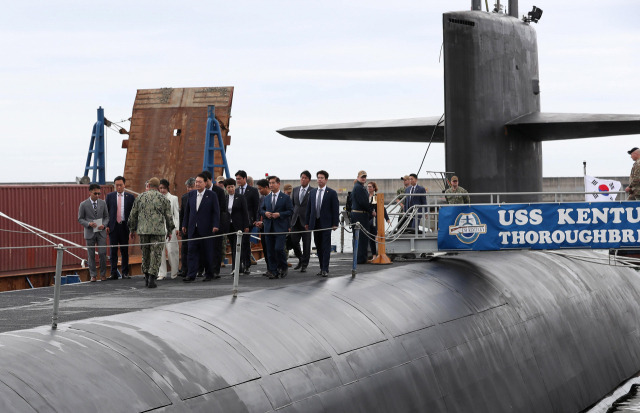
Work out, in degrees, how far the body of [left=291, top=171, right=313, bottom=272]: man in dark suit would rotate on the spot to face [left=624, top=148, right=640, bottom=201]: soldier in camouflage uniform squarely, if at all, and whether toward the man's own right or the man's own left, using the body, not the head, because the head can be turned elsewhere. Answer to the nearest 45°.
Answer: approximately 90° to the man's own left

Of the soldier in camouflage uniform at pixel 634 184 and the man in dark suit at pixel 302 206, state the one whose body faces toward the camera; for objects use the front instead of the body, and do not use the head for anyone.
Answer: the man in dark suit

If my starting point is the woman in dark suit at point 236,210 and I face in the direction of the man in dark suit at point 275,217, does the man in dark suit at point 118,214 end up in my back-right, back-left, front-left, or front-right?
back-right

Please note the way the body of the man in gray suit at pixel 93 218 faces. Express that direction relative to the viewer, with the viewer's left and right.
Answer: facing the viewer

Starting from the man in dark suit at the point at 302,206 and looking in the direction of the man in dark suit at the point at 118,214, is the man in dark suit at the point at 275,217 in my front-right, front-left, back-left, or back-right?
front-left

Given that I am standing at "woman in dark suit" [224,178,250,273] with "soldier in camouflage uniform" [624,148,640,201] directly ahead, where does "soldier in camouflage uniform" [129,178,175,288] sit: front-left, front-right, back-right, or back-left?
back-right

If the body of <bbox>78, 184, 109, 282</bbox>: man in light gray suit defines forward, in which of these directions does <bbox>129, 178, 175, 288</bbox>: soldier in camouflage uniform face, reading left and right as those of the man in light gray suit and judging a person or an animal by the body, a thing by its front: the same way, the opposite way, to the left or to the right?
the opposite way

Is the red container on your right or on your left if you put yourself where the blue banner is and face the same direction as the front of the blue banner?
on your right

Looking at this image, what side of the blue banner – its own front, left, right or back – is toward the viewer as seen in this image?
front

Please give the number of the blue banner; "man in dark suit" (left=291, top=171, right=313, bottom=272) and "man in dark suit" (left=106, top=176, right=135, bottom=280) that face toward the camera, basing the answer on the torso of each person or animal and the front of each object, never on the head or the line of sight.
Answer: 3

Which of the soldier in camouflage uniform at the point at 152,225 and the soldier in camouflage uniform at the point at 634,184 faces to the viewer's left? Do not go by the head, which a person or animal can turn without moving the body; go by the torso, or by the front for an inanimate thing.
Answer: the soldier in camouflage uniform at the point at 634,184

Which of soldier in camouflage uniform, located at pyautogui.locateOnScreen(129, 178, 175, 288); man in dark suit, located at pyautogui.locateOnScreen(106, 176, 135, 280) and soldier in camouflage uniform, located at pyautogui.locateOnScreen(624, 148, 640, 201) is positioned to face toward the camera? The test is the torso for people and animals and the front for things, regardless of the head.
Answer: the man in dark suit

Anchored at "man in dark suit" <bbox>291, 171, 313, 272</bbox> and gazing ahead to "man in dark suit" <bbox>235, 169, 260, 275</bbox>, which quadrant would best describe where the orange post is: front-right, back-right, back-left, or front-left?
back-right
